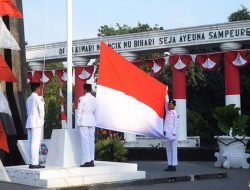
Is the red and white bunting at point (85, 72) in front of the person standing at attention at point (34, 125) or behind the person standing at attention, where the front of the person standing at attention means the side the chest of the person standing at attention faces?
in front

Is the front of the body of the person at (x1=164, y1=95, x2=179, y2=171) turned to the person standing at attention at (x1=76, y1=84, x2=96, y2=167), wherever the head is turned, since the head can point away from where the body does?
yes

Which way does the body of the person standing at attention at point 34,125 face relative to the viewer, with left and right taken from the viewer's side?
facing away from the viewer and to the right of the viewer

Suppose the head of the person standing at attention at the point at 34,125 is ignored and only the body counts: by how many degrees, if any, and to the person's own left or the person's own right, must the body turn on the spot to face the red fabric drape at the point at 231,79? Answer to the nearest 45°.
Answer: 0° — they already face it

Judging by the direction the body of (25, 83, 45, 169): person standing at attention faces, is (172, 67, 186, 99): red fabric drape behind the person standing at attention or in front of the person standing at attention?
in front

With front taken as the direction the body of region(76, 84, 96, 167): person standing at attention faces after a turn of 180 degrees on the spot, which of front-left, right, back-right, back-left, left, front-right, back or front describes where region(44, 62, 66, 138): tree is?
back-left

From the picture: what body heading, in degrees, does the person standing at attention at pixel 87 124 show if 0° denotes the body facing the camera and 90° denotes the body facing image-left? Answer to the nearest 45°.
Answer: approximately 135°

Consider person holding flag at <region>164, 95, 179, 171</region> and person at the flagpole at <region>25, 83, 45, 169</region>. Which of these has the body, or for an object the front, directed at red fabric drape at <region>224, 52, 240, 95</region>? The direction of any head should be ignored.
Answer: person at the flagpole at <region>25, 83, 45, 169</region>

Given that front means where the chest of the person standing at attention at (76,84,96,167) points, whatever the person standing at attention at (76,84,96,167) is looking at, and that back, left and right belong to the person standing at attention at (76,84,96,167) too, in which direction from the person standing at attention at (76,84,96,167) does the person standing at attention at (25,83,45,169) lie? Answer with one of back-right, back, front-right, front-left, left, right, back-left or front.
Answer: front-left

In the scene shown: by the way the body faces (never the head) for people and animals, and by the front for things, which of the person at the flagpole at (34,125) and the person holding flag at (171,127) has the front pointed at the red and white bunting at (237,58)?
the person at the flagpole at (34,125)

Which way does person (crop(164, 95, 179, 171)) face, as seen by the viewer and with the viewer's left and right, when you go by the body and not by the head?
facing the viewer and to the left of the viewer

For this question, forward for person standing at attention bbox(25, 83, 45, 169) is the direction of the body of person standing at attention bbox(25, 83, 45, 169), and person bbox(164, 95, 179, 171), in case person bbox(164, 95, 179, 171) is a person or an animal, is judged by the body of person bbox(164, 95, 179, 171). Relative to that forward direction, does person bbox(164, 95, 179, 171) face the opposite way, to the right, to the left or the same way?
the opposite way

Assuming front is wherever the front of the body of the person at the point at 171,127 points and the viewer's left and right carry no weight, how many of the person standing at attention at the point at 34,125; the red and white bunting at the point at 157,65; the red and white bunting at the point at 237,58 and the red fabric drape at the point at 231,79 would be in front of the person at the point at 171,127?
1
